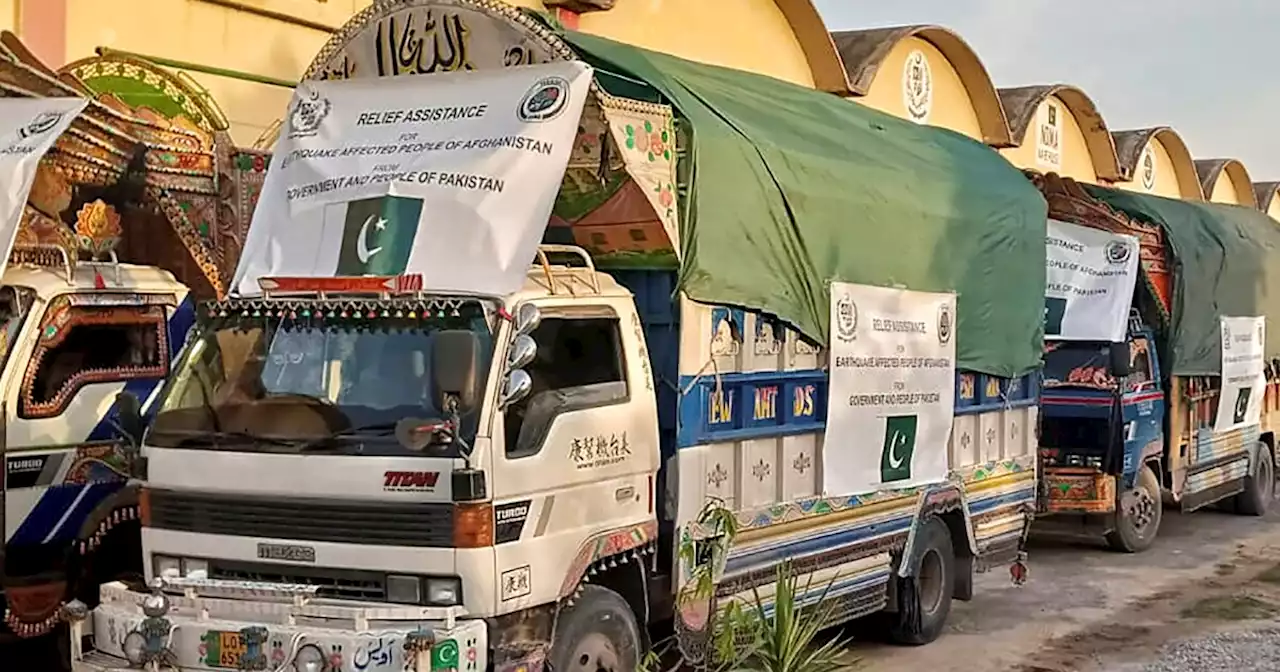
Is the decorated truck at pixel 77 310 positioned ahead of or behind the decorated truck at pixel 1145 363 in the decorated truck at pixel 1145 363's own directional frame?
ahead

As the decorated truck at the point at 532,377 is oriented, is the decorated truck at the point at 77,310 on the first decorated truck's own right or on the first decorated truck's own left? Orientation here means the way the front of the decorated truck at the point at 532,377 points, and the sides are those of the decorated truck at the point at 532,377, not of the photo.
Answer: on the first decorated truck's own right

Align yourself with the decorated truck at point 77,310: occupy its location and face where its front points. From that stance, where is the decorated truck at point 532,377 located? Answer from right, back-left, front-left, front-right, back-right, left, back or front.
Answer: left

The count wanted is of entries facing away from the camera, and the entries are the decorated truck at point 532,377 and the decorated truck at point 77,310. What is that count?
0

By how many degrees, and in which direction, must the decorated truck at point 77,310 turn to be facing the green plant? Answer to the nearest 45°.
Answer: approximately 90° to its left

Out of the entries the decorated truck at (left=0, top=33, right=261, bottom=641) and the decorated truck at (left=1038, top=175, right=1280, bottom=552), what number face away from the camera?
0

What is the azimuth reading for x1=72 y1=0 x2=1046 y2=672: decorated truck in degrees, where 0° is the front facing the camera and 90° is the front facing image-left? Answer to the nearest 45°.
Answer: approximately 45°
